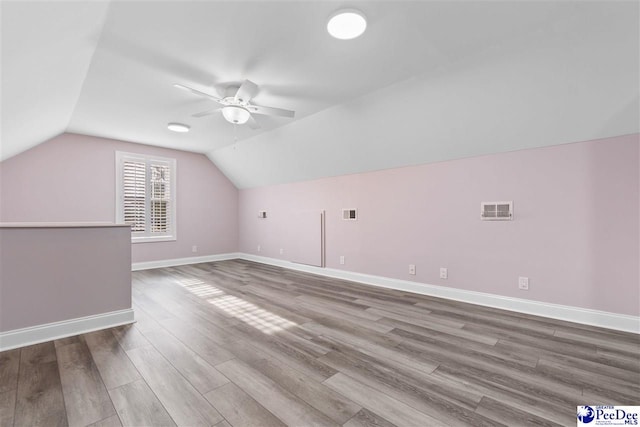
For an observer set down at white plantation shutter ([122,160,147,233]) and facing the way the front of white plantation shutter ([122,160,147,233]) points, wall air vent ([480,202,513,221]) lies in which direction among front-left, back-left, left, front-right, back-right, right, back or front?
front-left

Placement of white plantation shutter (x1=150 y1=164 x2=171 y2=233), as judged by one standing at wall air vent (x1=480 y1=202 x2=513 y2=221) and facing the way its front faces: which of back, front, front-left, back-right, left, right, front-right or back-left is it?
right

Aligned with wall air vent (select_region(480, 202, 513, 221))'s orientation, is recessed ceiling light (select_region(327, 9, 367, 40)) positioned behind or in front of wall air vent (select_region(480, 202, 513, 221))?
in front

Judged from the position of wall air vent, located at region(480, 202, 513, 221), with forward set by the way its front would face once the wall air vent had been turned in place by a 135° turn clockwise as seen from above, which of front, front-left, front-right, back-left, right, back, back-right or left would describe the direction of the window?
front-left

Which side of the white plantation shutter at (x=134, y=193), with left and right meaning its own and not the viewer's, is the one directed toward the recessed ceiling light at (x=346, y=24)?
front

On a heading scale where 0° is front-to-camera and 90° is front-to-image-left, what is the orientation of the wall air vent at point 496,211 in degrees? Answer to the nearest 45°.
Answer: approximately 0°

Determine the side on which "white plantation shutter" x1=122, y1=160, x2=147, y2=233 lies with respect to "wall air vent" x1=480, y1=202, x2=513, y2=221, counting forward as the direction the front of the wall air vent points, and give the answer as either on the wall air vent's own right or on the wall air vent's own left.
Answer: on the wall air vent's own right

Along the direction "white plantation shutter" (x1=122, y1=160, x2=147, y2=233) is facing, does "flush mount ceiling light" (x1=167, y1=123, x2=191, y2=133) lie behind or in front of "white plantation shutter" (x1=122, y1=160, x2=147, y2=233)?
in front

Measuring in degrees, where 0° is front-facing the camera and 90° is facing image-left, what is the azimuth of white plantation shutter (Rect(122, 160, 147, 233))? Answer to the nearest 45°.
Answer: approximately 0°

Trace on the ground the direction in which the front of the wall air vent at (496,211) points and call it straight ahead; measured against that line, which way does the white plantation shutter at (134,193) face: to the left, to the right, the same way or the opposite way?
to the left
